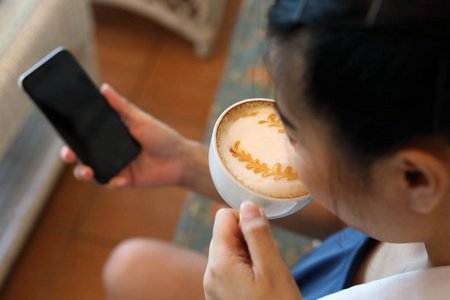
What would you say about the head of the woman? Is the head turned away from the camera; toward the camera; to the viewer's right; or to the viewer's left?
to the viewer's left

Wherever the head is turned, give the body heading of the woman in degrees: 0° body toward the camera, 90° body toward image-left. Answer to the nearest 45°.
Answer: approximately 135°
